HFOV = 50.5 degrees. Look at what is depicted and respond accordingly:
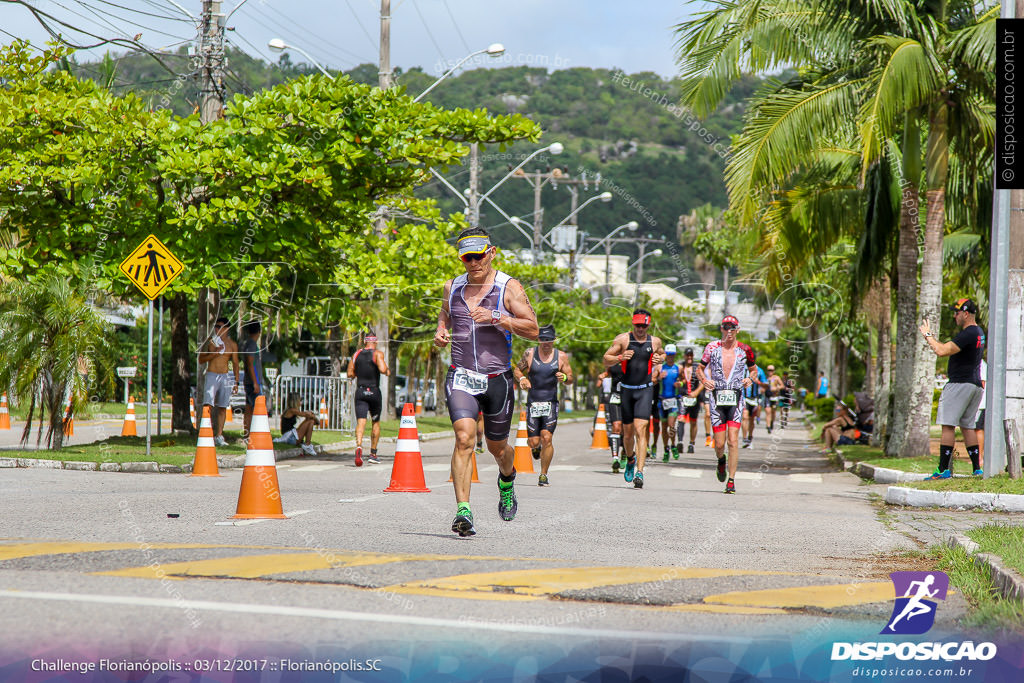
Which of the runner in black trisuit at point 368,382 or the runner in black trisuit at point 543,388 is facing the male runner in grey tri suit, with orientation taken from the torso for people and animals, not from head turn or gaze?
the runner in black trisuit at point 543,388

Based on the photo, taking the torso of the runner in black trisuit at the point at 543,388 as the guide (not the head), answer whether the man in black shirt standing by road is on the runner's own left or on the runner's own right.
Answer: on the runner's own left

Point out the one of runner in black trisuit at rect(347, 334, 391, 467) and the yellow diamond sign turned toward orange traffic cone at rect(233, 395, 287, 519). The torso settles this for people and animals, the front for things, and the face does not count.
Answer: the yellow diamond sign

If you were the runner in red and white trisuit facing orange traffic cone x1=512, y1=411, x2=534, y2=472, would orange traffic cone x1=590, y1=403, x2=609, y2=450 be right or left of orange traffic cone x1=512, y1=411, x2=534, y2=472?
right

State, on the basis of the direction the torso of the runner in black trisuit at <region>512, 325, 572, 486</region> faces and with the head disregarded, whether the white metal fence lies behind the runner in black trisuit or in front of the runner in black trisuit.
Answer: behind

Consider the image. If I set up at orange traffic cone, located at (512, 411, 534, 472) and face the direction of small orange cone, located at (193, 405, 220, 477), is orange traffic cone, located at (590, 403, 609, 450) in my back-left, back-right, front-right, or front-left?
back-right

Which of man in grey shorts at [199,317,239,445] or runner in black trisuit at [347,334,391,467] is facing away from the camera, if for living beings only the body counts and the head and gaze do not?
the runner in black trisuit

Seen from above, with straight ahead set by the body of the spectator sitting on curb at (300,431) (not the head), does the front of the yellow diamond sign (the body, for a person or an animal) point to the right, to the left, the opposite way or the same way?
to the right

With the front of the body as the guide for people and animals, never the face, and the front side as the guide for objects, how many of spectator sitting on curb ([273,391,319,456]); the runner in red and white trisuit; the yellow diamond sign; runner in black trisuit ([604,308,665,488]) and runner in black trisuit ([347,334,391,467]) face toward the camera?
3

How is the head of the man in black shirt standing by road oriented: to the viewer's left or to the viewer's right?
to the viewer's left

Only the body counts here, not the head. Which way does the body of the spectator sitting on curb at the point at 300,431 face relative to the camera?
to the viewer's right

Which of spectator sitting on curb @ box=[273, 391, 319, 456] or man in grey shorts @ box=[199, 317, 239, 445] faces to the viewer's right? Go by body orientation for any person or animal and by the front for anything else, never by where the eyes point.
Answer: the spectator sitting on curb
